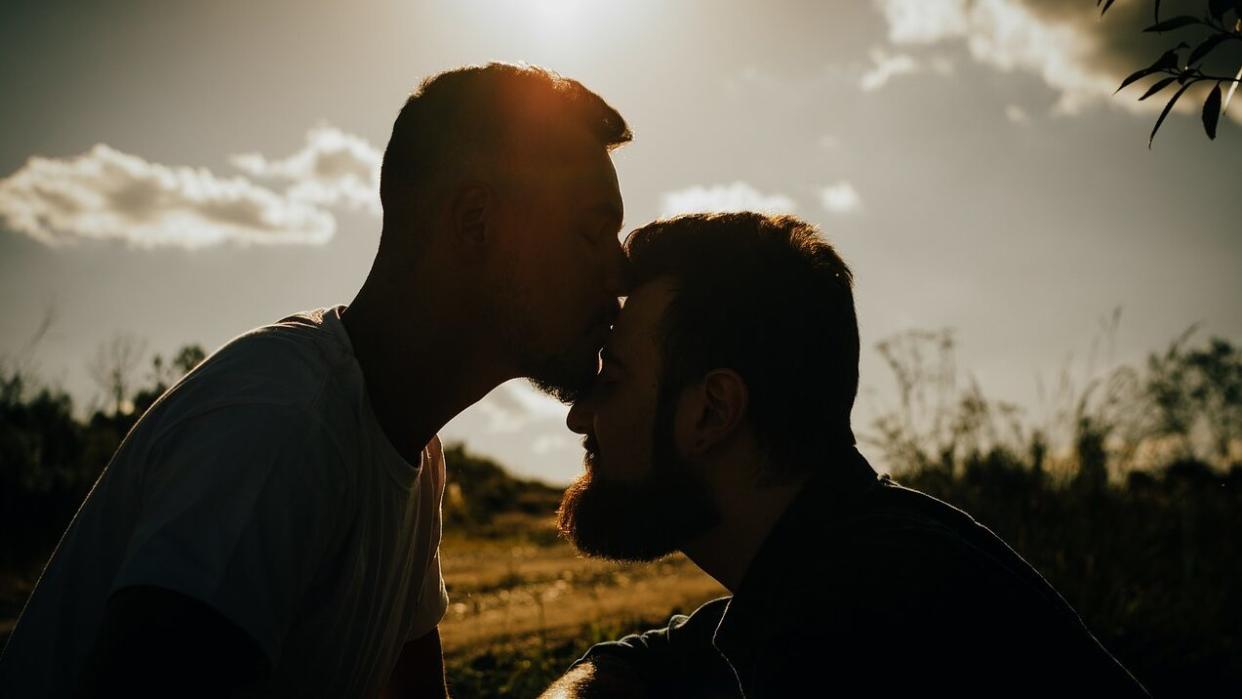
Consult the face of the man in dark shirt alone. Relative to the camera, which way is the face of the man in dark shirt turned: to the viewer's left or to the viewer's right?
to the viewer's left

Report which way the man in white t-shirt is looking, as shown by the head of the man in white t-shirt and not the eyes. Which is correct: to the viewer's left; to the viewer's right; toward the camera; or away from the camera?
to the viewer's right

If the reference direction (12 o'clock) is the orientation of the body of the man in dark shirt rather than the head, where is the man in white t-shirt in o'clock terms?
The man in white t-shirt is roughly at 11 o'clock from the man in dark shirt.

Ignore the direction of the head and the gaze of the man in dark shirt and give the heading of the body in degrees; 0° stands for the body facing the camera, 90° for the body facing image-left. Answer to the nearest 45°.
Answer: approximately 90°
